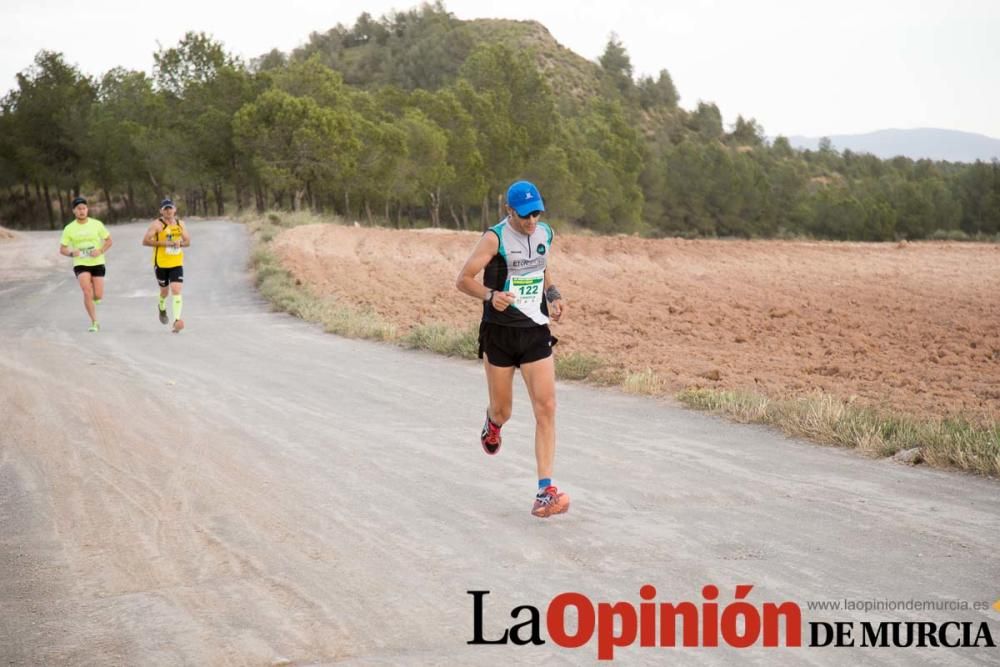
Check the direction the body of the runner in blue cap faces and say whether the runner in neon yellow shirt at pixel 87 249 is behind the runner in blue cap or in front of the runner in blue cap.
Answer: behind

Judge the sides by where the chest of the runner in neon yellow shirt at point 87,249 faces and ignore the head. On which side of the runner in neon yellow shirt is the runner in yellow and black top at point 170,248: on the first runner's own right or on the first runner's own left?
on the first runner's own left

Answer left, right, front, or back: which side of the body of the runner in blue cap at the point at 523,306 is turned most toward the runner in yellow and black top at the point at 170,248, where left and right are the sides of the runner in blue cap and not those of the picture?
back

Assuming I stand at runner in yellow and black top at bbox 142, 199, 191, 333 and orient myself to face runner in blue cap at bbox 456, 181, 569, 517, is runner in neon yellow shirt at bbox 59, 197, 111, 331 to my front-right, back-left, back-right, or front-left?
back-right

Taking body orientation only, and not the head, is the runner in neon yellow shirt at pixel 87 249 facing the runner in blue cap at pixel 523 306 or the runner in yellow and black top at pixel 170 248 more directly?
the runner in blue cap

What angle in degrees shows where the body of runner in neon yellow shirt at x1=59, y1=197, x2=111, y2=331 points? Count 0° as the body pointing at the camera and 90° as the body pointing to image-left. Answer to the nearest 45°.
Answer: approximately 0°

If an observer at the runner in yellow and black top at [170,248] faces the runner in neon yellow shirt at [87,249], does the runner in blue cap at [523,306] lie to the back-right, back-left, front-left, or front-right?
back-left
